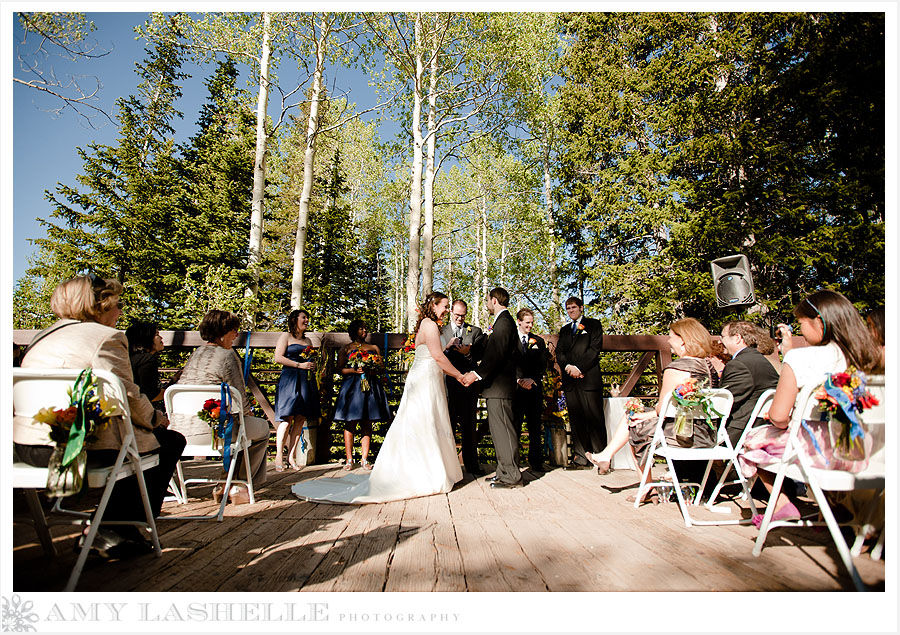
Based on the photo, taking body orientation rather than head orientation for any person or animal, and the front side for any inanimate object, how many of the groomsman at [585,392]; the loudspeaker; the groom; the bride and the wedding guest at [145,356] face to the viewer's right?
2

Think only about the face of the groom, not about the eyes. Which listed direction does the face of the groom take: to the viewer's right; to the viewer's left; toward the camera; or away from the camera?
to the viewer's left

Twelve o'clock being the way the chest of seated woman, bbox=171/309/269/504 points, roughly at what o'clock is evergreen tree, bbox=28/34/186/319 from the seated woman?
The evergreen tree is roughly at 10 o'clock from the seated woman.

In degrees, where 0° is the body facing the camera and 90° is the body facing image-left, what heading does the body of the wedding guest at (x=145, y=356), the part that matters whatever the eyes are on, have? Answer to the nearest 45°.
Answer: approximately 270°

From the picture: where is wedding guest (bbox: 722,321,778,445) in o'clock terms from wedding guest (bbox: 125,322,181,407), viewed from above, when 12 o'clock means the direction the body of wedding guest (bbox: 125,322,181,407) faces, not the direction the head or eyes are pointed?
wedding guest (bbox: 722,321,778,445) is roughly at 1 o'clock from wedding guest (bbox: 125,322,181,407).

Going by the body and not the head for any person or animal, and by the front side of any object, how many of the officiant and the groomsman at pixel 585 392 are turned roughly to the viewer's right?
0

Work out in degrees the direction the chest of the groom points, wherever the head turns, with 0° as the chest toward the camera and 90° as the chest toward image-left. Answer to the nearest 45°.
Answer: approximately 90°

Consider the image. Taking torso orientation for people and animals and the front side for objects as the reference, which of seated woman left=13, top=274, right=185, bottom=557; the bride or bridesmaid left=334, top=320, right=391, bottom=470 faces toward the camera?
the bridesmaid

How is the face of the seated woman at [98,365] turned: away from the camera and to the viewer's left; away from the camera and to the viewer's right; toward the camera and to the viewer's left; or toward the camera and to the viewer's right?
away from the camera and to the viewer's right

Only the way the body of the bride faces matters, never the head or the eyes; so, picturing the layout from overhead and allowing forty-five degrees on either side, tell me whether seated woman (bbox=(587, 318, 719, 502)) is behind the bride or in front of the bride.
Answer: in front

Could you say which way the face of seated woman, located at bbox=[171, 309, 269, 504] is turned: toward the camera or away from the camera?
away from the camera

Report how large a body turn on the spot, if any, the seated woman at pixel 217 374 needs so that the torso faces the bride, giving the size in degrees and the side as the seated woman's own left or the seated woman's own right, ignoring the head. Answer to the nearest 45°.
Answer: approximately 45° to the seated woman's own right

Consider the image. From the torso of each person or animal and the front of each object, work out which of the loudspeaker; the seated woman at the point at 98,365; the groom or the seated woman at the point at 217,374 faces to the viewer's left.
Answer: the groom

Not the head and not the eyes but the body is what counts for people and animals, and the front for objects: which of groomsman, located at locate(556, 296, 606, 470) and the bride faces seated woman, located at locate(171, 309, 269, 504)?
the groomsman
